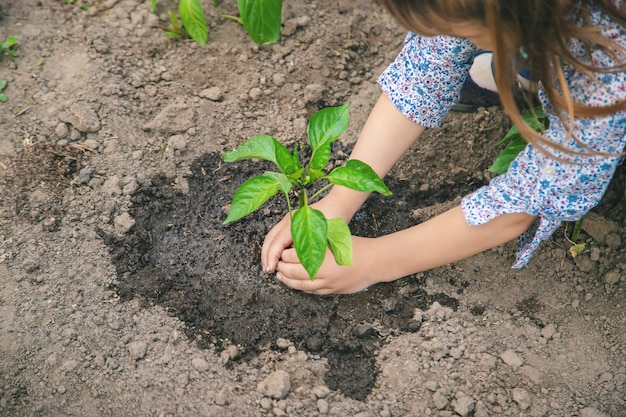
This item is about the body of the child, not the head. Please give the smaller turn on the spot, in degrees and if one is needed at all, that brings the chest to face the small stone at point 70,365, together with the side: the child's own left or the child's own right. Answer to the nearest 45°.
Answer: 0° — they already face it

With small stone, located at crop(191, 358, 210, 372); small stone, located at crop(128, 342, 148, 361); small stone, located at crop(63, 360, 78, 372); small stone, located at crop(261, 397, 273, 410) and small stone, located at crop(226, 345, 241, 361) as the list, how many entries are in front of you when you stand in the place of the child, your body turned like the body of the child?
5

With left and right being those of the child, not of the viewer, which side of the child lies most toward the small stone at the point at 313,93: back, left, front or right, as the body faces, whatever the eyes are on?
right

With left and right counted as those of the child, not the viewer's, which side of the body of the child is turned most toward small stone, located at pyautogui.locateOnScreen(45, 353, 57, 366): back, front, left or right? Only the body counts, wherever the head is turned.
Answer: front

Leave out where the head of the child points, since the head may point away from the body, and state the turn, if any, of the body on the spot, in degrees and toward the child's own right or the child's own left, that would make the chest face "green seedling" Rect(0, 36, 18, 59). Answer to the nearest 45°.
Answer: approximately 45° to the child's own right

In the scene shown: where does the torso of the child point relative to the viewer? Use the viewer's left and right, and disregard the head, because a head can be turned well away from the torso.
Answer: facing the viewer and to the left of the viewer

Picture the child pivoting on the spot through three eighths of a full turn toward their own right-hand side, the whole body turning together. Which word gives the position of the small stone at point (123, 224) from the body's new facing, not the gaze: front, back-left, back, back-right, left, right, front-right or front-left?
left

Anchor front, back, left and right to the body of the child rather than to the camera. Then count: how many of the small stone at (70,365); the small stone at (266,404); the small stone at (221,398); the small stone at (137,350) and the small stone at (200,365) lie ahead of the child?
5

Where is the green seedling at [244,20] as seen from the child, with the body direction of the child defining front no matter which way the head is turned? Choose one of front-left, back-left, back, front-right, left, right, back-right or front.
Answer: right

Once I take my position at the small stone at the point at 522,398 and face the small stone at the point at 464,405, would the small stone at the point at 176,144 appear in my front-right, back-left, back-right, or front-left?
front-right

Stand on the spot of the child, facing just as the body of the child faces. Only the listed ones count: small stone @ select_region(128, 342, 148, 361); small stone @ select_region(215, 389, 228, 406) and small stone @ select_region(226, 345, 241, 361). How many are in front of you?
3

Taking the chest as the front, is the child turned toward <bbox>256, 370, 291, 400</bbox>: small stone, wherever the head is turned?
yes

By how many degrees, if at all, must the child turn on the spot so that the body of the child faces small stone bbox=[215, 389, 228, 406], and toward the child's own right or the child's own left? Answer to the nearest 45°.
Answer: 0° — they already face it

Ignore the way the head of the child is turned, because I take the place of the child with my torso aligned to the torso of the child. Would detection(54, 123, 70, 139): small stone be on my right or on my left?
on my right

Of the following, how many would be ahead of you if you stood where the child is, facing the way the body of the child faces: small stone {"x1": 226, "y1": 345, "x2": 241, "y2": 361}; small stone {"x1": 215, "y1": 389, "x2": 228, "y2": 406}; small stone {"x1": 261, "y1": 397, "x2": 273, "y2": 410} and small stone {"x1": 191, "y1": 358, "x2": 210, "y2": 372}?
4
